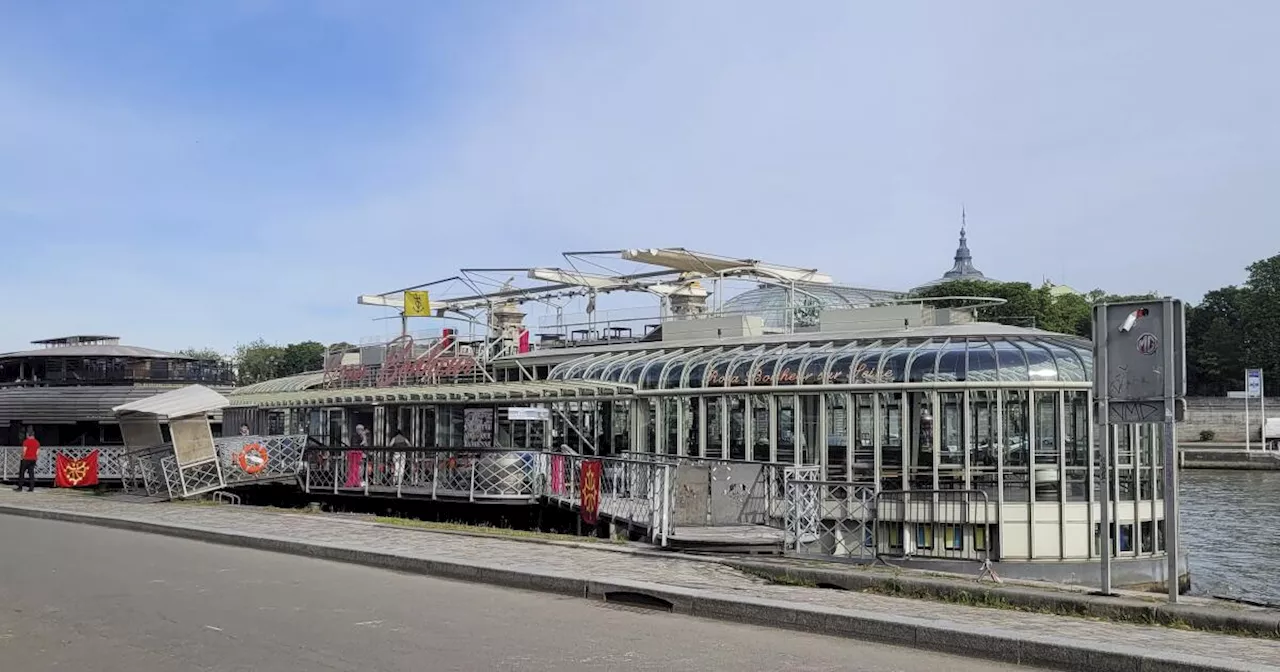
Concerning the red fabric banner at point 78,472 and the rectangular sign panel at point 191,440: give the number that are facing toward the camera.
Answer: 2

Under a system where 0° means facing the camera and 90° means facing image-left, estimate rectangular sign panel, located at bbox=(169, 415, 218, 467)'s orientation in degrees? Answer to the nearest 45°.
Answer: approximately 0°
